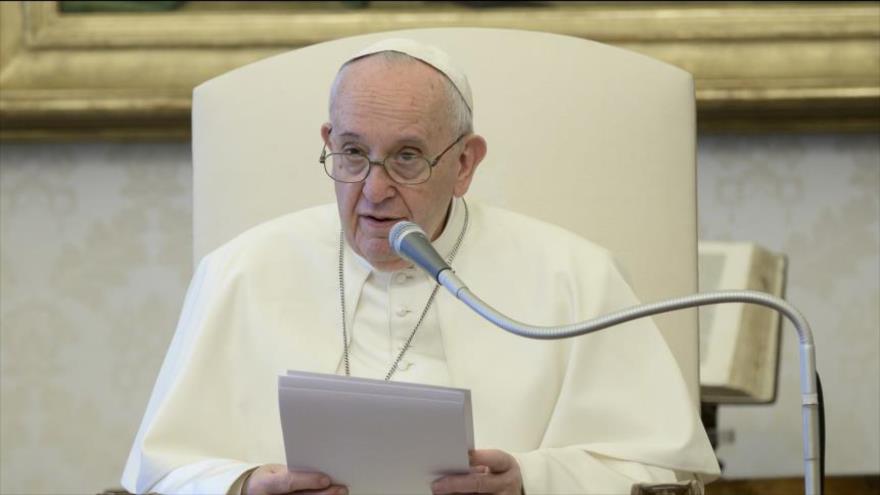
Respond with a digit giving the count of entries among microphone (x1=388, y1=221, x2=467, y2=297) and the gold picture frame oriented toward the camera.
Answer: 1

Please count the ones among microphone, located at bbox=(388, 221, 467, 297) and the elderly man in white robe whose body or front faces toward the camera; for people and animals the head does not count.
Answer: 1

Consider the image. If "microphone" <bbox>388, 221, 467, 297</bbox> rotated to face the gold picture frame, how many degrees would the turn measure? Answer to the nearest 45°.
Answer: approximately 45° to its right

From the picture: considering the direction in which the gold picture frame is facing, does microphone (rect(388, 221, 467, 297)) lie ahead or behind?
ahead

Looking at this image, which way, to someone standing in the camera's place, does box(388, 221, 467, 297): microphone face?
facing away from the viewer and to the left of the viewer

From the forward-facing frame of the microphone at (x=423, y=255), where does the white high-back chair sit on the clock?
The white high-back chair is roughly at 2 o'clock from the microphone.

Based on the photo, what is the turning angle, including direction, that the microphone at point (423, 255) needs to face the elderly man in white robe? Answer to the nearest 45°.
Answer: approximately 45° to its right

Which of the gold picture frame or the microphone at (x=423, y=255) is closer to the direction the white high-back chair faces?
the microphone

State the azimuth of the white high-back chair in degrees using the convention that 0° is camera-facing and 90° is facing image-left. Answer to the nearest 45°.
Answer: approximately 0°

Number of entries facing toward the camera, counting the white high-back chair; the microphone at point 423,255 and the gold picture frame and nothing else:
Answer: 2

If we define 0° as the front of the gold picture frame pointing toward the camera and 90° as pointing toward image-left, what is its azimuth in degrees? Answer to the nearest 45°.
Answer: approximately 0°
